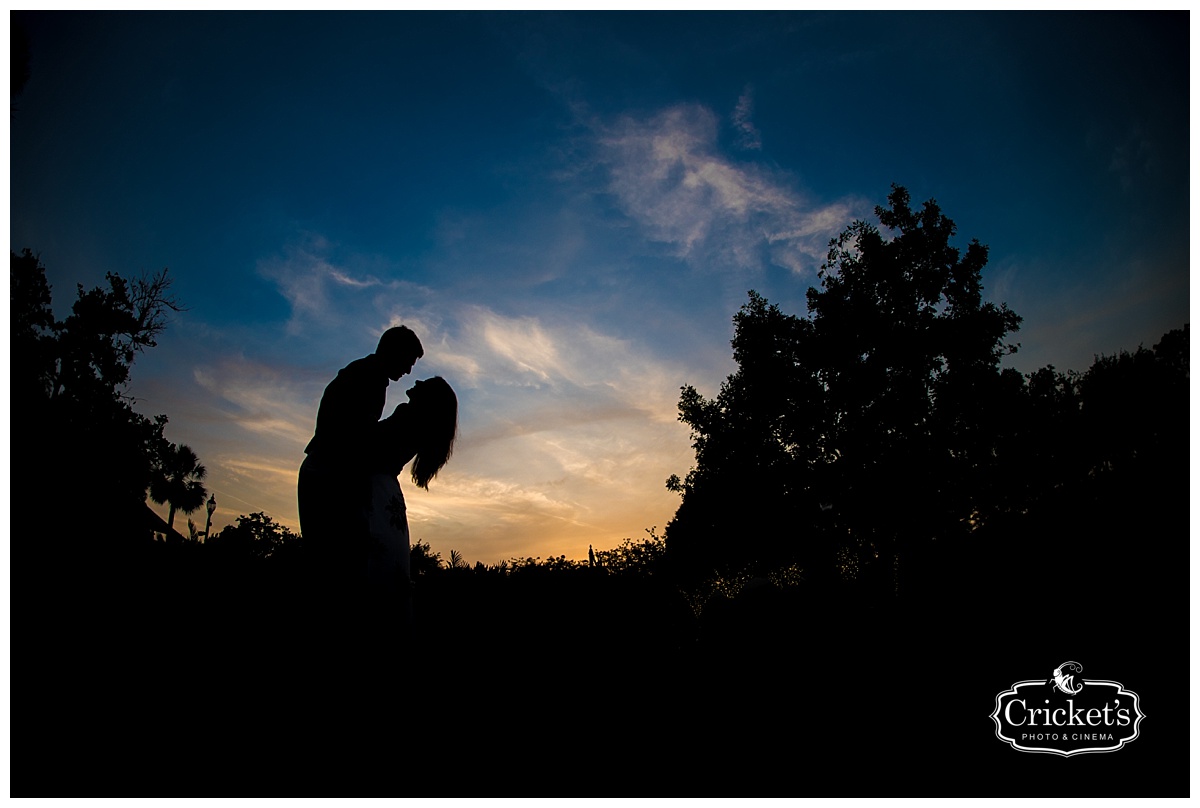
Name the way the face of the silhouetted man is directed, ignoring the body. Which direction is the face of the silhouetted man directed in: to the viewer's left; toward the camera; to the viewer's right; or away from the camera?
to the viewer's right

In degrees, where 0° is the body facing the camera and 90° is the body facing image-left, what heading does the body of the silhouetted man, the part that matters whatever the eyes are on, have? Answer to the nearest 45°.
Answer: approximately 270°

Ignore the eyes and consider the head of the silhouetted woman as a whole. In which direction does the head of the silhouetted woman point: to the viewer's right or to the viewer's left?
to the viewer's left
